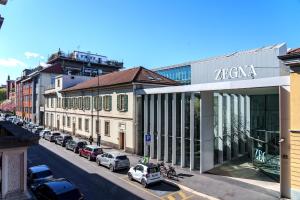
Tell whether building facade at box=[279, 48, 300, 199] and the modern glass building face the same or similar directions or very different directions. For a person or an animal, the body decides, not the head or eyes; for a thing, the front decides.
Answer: same or similar directions

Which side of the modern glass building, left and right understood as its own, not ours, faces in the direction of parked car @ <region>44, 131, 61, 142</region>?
right

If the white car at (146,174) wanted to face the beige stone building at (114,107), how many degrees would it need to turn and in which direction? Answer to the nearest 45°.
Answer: approximately 45° to its right

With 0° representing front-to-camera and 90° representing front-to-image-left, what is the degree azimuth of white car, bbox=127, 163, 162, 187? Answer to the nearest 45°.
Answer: approximately 135°

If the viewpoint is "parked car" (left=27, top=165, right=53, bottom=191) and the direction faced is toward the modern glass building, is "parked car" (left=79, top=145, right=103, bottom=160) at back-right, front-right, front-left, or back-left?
front-left

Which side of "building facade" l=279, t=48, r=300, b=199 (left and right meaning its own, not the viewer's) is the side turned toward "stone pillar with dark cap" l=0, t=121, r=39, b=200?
front

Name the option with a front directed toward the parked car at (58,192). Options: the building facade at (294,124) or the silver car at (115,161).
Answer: the building facade

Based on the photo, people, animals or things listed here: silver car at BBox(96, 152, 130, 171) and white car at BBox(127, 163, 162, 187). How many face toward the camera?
0

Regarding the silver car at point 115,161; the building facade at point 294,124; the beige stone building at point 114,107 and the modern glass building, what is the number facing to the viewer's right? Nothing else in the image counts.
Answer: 0

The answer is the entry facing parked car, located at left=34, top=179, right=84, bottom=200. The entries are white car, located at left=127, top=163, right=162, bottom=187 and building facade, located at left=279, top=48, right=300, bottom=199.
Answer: the building facade

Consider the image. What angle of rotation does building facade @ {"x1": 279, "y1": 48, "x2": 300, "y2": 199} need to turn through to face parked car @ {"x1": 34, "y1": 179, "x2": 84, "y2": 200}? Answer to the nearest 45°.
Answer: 0° — it already faces it

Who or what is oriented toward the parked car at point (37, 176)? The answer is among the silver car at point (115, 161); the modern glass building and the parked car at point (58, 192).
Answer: the modern glass building

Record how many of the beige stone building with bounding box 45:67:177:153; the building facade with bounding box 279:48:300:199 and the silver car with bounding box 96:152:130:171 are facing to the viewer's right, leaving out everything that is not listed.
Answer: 0
